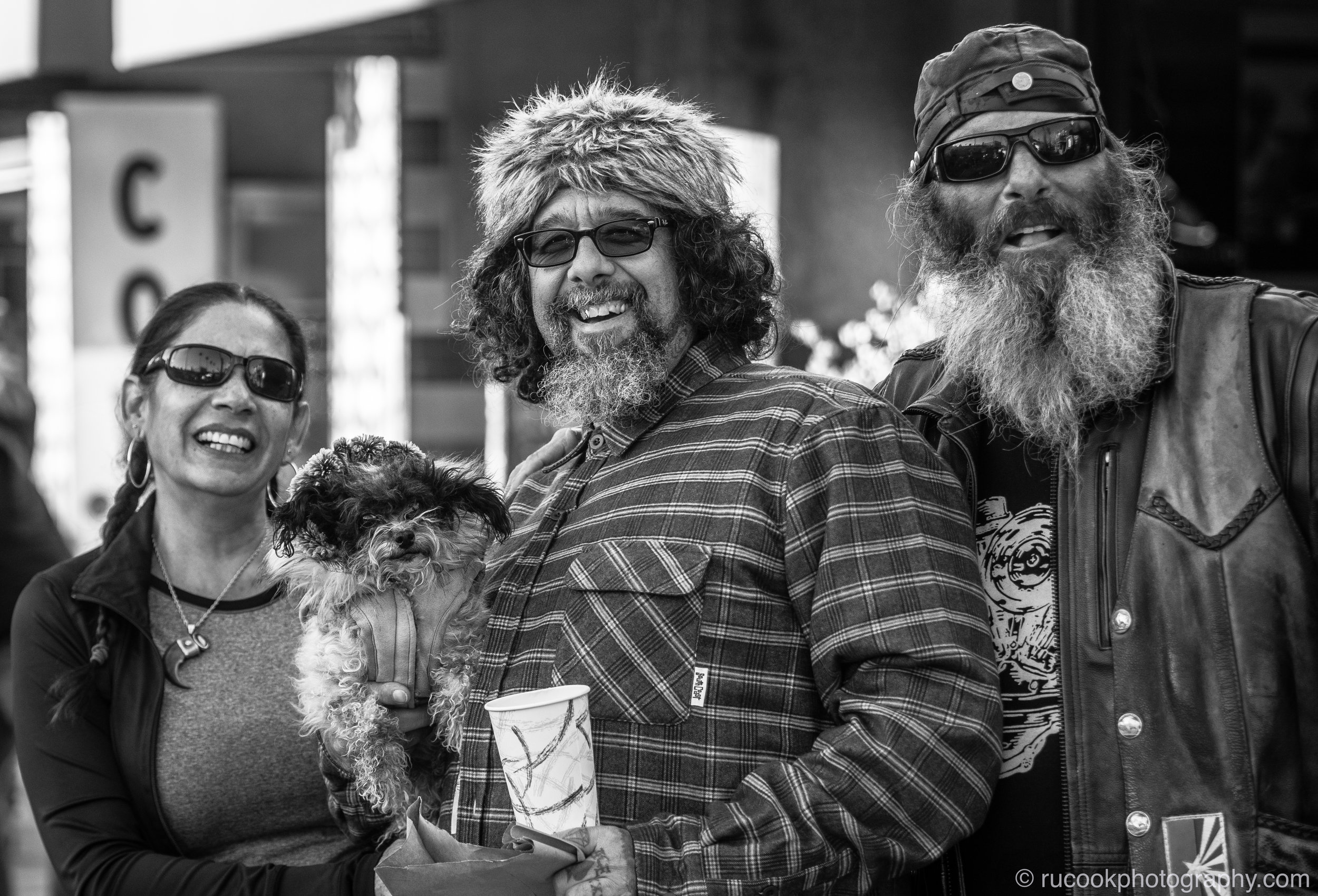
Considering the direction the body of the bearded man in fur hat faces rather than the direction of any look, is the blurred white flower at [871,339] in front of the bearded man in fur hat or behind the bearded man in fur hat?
behind

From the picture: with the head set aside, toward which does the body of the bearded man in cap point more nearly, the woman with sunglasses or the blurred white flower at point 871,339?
the woman with sunglasses

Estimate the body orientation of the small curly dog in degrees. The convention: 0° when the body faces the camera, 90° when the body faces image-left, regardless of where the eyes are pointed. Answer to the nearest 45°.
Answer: approximately 0°

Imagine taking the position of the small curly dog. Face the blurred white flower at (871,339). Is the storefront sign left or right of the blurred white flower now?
left

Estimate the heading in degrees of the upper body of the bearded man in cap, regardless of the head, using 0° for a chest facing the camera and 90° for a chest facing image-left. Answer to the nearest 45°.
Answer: approximately 45°
